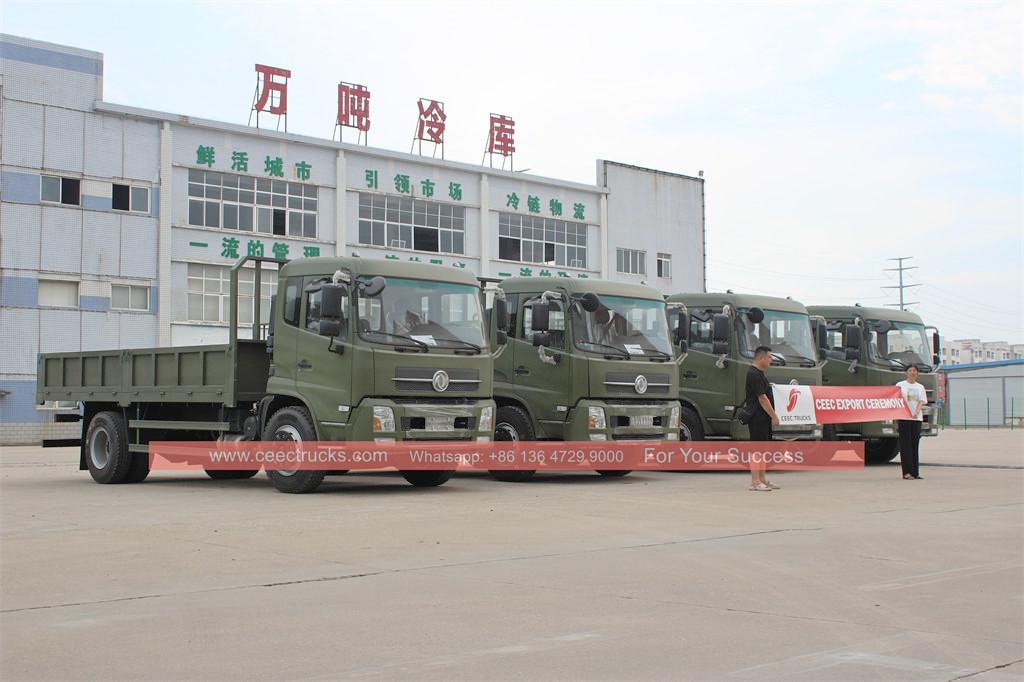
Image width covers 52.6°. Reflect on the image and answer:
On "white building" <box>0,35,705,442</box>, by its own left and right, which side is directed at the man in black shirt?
front

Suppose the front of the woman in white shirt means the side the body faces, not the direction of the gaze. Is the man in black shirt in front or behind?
in front

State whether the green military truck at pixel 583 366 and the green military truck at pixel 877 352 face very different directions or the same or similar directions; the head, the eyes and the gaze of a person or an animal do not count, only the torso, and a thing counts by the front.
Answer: same or similar directions

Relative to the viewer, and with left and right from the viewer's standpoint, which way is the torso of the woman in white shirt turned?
facing the viewer

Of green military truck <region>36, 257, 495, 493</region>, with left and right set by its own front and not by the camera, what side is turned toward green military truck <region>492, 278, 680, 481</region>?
left

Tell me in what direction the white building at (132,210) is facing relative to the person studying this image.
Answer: facing the viewer and to the right of the viewer

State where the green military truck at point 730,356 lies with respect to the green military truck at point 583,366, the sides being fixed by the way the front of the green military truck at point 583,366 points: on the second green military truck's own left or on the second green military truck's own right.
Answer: on the second green military truck's own left

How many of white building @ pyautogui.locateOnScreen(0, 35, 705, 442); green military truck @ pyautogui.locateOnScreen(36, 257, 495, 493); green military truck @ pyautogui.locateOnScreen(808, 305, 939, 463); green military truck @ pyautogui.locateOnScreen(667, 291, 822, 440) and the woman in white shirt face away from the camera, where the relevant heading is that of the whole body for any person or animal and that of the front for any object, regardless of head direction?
0

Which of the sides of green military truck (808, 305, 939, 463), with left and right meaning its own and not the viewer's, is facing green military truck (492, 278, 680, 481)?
right

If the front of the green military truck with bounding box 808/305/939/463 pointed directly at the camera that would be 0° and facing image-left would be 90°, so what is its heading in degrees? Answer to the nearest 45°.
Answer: approximately 315°

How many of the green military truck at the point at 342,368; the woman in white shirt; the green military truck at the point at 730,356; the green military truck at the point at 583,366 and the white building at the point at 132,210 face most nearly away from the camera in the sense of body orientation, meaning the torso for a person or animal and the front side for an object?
0

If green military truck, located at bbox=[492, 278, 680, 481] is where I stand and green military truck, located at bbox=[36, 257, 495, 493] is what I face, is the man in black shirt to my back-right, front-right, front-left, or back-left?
back-left

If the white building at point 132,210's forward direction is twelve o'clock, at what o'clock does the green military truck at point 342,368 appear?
The green military truck is roughly at 1 o'clock from the white building.
